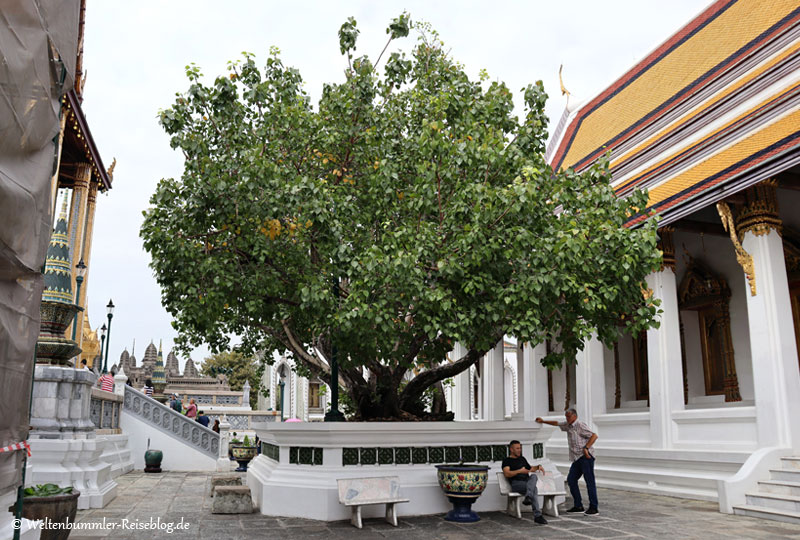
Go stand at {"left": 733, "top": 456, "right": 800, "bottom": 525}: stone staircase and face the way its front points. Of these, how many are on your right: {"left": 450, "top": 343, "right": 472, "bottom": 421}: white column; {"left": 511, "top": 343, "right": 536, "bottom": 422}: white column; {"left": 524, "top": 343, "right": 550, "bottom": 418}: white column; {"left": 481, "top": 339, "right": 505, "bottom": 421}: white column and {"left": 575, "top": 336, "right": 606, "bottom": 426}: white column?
5

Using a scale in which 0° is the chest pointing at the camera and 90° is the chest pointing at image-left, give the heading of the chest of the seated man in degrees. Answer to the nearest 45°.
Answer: approximately 315°

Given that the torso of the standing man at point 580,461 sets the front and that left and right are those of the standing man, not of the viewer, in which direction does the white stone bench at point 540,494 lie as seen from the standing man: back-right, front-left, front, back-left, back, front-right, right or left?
front

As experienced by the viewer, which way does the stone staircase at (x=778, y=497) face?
facing the viewer and to the left of the viewer

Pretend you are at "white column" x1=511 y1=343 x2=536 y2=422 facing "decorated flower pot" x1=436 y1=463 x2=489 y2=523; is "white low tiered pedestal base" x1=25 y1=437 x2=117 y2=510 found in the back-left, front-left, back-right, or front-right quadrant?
front-right

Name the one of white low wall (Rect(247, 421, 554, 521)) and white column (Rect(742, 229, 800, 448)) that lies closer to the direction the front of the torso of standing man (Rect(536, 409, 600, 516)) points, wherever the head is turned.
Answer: the white low wall

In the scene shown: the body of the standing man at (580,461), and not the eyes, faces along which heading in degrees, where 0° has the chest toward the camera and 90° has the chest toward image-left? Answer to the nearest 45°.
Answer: approximately 45°

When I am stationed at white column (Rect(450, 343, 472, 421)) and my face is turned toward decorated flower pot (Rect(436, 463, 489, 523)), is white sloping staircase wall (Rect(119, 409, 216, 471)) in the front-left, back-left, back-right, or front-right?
front-right

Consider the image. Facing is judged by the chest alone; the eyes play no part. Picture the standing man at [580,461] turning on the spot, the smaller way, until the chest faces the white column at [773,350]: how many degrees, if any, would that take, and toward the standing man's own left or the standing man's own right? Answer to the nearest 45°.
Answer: approximately 180°

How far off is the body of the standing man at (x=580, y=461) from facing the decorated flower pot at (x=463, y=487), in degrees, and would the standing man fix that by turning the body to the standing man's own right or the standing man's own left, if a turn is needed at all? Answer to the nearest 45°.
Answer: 0° — they already face it

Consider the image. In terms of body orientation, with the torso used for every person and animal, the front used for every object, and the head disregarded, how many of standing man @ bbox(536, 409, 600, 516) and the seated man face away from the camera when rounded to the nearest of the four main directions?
0

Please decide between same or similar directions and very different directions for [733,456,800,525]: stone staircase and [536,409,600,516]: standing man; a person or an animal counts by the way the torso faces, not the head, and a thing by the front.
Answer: same or similar directions

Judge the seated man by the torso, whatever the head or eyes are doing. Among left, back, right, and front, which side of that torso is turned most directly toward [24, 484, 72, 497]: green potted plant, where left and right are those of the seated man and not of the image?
right

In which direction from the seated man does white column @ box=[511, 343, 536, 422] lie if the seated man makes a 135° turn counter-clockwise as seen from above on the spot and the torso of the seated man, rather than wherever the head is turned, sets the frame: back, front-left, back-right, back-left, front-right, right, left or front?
front

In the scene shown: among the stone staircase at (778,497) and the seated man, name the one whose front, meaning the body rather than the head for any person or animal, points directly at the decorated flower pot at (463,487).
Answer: the stone staircase

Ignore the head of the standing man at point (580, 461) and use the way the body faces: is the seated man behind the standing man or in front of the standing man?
in front

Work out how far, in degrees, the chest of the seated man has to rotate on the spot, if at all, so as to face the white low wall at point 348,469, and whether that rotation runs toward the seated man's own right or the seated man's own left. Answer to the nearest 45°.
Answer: approximately 135° to the seated man's own right
